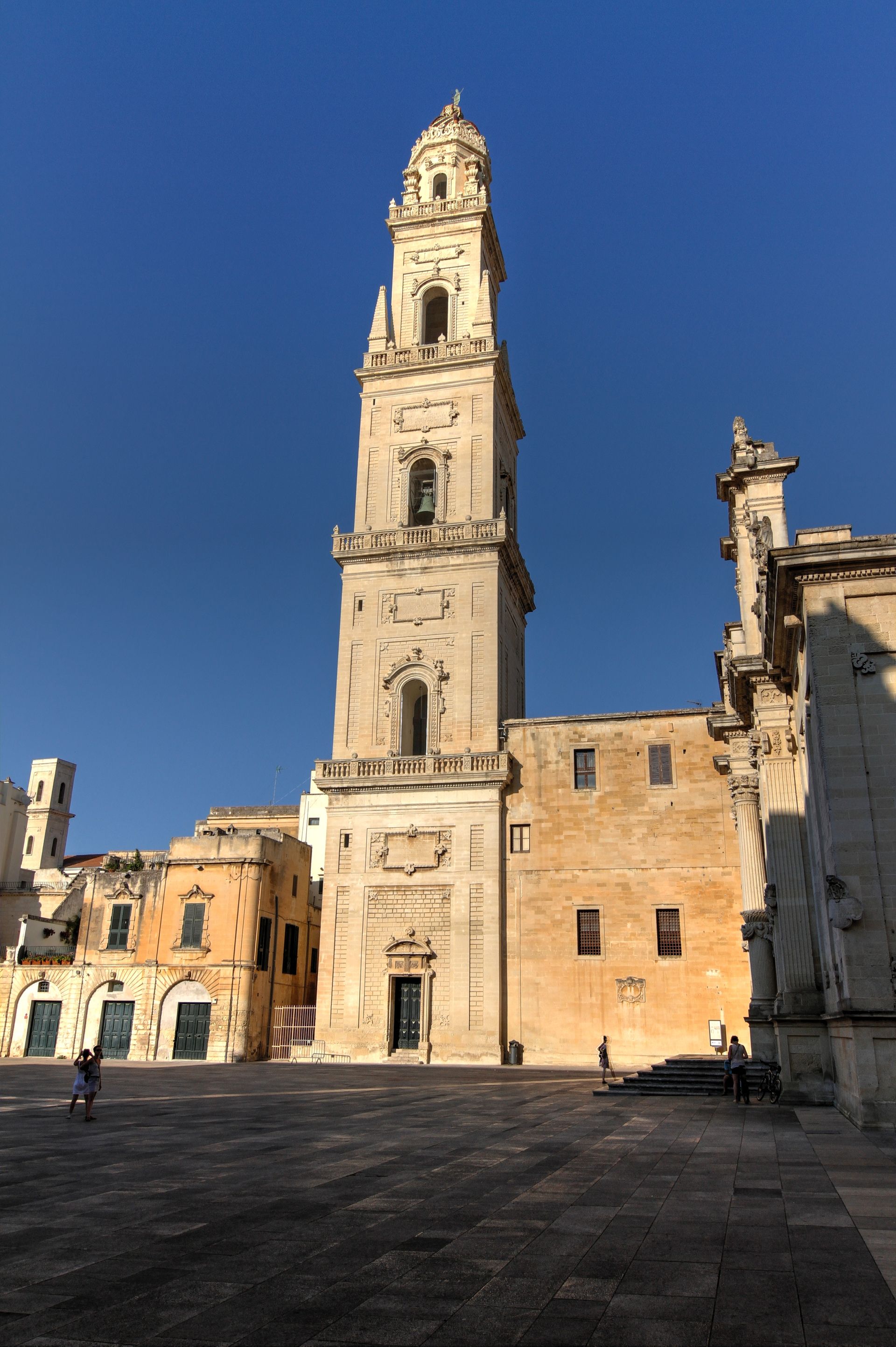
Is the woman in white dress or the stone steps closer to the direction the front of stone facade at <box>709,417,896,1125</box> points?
the woman in white dress

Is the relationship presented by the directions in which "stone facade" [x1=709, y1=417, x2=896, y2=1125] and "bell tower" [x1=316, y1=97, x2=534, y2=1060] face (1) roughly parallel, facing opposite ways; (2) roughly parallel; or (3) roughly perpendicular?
roughly perpendicular

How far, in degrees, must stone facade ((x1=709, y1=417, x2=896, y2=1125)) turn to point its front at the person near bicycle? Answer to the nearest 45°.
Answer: approximately 45° to its right

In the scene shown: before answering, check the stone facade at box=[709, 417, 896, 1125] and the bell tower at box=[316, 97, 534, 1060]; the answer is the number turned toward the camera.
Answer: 1

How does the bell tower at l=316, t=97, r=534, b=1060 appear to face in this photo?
toward the camera

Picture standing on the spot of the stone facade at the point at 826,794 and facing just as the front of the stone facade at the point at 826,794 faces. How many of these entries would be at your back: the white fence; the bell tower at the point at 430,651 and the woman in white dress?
0

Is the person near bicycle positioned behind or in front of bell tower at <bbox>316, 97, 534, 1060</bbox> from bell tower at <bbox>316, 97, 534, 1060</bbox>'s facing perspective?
in front

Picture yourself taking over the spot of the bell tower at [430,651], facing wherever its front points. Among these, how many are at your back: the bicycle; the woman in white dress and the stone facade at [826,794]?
0

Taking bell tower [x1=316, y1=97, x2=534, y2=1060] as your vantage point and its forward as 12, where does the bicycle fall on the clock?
The bicycle is roughly at 11 o'clock from the bell tower.

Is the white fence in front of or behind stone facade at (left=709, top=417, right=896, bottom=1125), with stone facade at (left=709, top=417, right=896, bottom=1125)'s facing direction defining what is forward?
in front

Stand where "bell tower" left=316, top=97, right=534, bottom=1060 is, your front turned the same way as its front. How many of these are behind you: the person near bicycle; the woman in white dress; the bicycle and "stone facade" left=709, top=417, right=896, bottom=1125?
0

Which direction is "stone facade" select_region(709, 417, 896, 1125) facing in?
to the viewer's left
